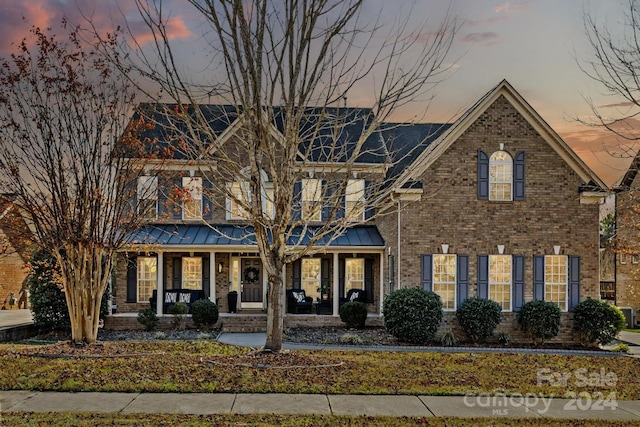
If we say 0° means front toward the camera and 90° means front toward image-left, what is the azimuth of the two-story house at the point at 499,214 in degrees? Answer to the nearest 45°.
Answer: approximately 0°

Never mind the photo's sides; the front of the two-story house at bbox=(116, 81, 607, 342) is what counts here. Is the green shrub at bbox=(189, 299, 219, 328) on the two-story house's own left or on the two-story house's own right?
on the two-story house's own right
